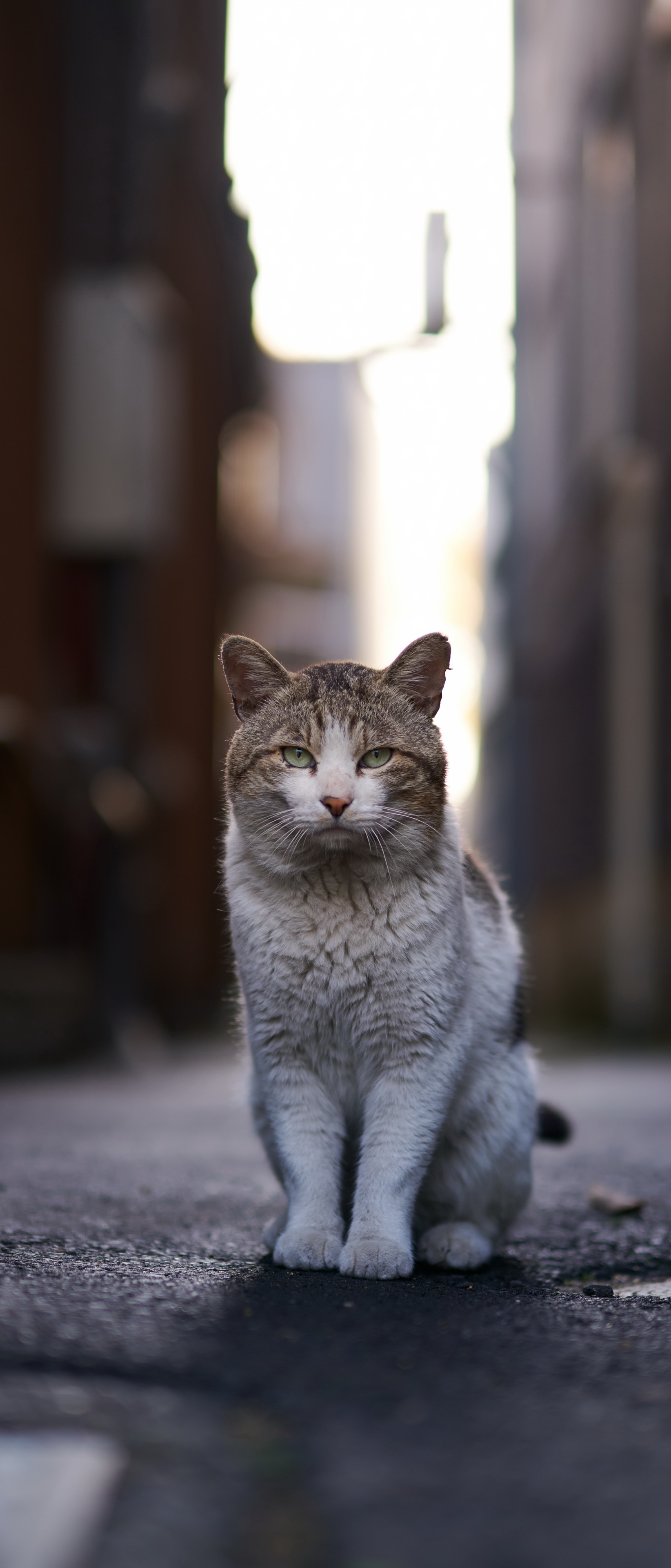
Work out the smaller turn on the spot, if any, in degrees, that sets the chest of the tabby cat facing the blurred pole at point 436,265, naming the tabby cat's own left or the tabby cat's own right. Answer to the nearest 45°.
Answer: approximately 180°

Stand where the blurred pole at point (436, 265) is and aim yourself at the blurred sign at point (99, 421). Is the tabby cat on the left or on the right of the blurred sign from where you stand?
left

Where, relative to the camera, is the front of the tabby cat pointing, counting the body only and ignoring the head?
toward the camera

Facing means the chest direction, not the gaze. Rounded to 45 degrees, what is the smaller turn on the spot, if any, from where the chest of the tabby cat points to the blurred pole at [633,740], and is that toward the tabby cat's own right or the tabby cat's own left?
approximately 180°

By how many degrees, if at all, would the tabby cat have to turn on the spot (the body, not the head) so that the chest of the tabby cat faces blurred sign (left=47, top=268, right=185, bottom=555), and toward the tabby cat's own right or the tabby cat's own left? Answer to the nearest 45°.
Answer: approximately 180°
